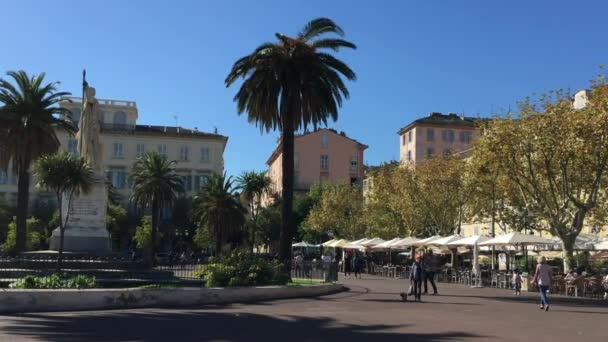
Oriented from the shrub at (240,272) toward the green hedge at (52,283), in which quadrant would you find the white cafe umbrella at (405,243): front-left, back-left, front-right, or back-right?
back-right

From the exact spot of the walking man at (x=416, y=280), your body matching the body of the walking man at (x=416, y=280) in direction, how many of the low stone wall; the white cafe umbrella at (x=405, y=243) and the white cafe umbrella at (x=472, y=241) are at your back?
2

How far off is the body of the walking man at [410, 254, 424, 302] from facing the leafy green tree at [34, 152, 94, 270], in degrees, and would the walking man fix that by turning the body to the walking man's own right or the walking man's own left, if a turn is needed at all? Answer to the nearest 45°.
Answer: approximately 90° to the walking man's own right

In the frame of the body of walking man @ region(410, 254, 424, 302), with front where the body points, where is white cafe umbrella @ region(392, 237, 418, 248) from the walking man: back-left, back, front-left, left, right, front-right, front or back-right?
back

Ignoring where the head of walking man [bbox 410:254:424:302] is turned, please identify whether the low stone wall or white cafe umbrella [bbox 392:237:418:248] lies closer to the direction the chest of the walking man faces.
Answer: the low stone wall

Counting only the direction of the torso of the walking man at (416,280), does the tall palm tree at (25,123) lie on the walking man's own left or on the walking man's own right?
on the walking man's own right

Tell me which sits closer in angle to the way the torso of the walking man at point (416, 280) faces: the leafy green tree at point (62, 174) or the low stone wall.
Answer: the low stone wall

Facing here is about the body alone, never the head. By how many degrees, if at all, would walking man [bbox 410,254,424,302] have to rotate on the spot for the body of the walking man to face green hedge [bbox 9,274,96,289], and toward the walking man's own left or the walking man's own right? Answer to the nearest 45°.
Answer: approximately 45° to the walking man's own right

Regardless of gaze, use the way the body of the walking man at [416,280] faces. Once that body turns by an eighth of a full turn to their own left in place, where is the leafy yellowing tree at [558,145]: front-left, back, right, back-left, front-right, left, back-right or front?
left

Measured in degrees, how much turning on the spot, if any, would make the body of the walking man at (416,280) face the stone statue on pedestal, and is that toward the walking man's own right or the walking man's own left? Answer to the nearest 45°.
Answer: approximately 90° to the walking man's own right

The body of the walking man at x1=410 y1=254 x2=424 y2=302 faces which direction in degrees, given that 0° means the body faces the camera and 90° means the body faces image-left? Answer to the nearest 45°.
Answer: approximately 0°

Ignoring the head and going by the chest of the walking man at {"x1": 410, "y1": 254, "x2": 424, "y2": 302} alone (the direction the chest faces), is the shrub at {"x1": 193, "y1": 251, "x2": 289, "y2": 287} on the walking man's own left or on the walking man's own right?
on the walking man's own right
